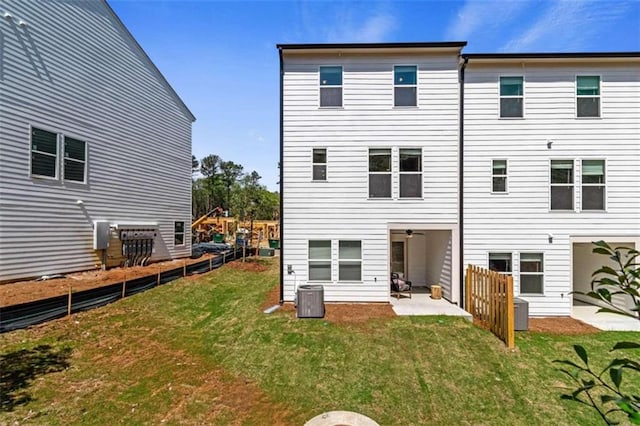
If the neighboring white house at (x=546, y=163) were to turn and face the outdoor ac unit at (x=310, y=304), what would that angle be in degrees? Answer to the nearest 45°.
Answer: approximately 135° to its left

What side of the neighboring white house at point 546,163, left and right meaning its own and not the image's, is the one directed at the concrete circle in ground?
back

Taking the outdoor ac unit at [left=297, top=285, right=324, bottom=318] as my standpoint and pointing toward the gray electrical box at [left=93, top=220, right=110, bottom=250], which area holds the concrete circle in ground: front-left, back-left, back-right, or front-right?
back-left

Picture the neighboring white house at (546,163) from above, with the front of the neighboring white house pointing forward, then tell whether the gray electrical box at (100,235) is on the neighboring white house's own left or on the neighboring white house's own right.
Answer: on the neighboring white house's own left

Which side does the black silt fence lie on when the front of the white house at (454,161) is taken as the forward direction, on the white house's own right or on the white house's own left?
on the white house's own left

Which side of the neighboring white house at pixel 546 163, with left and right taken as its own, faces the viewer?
back

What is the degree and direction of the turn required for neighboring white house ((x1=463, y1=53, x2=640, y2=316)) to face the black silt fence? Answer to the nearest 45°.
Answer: approximately 135° to its left

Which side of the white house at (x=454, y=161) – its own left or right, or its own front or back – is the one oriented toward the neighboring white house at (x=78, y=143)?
left

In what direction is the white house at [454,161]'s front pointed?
away from the camera
